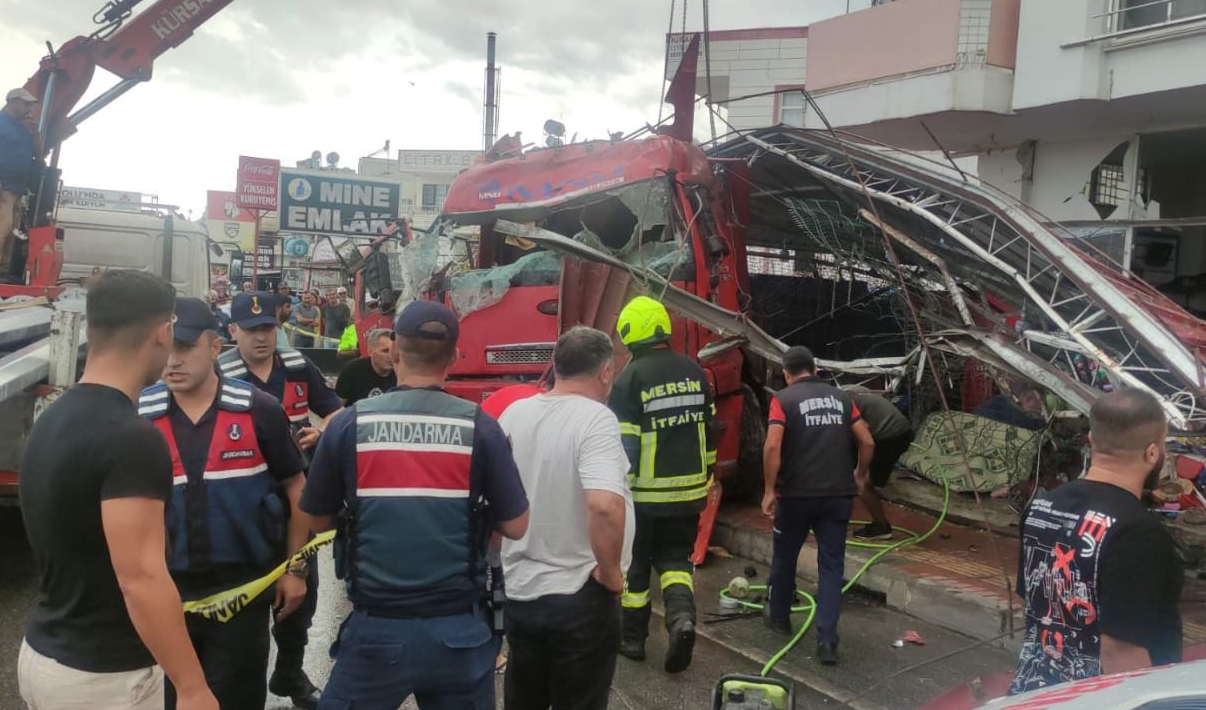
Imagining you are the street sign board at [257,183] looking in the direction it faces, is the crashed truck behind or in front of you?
in front

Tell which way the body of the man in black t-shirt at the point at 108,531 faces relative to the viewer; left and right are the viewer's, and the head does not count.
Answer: facing away from the viewer and to the right of the viewer

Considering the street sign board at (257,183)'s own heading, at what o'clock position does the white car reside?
The white car is roughly at 12 o'clock from the street sign board.

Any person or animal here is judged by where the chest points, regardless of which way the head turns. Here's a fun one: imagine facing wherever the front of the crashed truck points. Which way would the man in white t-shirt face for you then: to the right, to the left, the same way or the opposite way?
the opposite way

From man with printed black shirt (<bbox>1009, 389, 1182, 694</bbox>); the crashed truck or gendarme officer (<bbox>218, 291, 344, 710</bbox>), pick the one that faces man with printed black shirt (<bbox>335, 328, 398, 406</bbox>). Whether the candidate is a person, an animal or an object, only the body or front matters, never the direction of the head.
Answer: the crashed truck

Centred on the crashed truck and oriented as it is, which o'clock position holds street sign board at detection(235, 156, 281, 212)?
The street sign board is roughly at 3 o'clock from the crashed truck.

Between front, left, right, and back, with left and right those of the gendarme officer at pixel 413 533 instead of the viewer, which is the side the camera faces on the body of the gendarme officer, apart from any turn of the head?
back

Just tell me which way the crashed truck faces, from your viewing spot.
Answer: facing the viewer and to the left of the viewer

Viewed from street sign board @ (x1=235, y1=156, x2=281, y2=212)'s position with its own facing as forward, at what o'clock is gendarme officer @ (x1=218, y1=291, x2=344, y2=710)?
The gendarme officer is roughly at 12 o'clock from the street sign board.

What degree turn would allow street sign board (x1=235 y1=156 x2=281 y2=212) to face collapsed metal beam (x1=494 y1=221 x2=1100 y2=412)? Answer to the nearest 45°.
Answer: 0° — it already faces it

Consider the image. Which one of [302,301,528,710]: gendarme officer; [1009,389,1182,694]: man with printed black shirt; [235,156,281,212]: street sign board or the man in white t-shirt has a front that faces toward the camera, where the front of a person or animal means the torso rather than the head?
the street sign board

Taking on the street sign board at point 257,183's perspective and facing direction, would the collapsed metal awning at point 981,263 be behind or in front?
in front

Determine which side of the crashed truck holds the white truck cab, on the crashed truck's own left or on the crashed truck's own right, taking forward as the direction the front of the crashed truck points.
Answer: on the crashed truck's own right

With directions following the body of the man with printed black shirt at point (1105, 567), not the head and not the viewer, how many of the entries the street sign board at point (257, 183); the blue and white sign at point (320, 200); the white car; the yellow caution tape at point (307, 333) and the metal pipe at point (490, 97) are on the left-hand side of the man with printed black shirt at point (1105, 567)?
4

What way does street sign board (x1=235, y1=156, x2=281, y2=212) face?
toward the camera

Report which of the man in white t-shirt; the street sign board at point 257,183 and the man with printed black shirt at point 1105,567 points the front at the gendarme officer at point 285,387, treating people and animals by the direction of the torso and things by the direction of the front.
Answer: the street sign board

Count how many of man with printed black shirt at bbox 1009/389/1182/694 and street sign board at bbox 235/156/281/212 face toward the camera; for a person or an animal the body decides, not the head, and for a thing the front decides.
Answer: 1

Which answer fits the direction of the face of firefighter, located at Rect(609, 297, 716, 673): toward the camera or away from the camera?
away from the camera
